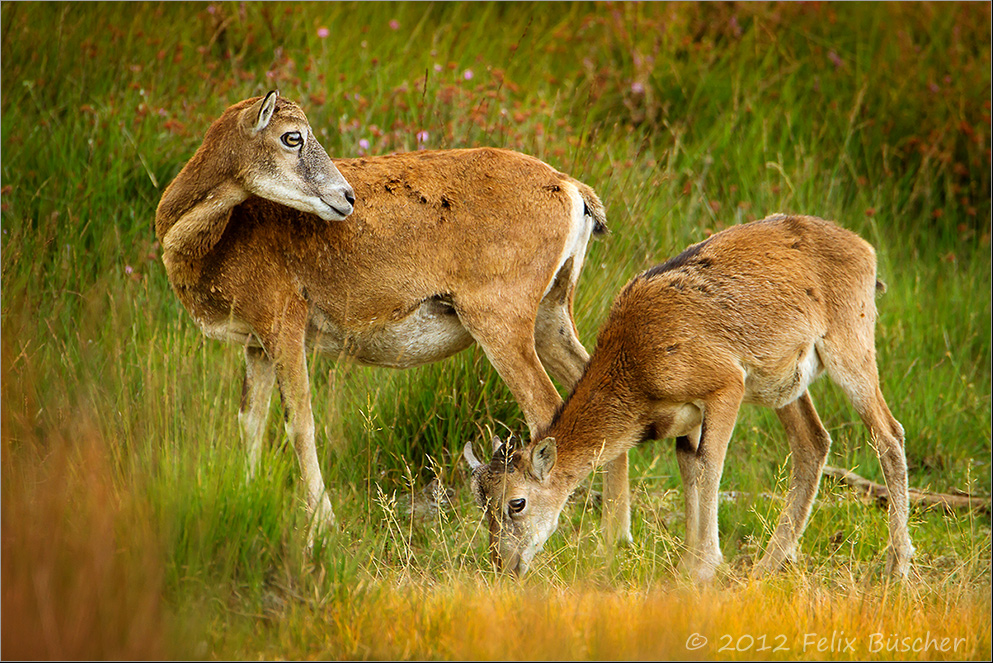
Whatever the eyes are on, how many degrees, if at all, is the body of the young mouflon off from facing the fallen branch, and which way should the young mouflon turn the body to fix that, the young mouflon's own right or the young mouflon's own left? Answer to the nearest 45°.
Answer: approximately 135° to the young mouflon's own right

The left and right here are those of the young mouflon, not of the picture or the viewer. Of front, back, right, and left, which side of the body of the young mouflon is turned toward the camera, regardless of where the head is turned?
left
